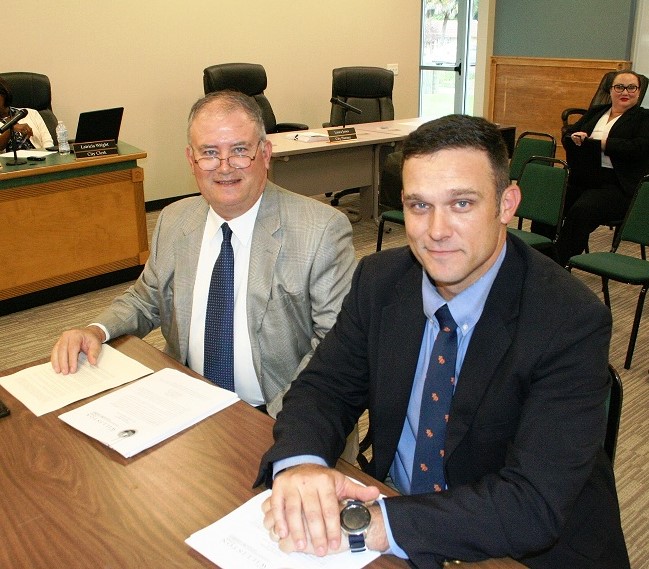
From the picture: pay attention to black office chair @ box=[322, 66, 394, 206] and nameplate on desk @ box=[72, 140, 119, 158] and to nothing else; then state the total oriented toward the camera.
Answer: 2

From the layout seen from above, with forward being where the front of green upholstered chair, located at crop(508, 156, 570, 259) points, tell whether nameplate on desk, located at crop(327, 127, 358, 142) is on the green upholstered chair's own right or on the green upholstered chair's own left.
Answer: on the green upholstered chair's own right

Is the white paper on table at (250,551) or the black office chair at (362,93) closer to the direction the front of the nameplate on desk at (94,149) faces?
the white paper on table

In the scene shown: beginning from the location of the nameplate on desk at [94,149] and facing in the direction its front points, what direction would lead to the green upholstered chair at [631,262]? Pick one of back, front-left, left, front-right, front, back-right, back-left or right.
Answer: front-left

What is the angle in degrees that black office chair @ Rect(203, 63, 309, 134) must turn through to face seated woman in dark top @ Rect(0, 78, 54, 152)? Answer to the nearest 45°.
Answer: approximately 90° to its right

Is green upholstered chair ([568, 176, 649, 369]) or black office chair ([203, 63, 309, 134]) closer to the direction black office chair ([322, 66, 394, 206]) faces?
the green upholstered chair

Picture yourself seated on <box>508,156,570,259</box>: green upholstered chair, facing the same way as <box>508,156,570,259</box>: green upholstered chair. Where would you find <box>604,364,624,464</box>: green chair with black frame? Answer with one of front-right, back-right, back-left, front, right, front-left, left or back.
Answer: front-left

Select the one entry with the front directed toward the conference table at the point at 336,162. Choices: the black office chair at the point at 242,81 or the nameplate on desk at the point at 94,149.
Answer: the black office chair

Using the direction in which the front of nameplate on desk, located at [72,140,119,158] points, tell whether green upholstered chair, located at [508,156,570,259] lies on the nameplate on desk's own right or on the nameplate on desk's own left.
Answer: on the nameplate on desk's own left

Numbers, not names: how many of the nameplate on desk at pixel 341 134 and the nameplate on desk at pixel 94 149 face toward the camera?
2

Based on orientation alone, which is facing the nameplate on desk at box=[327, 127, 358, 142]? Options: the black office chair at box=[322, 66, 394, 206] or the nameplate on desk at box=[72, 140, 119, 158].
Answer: the black office chair
